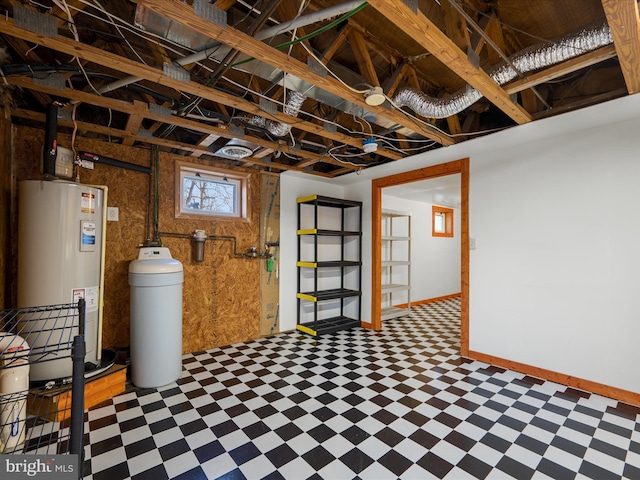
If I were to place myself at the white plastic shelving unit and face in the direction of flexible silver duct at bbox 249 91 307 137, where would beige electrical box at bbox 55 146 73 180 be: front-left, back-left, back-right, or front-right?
front-right

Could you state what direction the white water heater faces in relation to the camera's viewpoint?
facing the viewer and to the right of the viewer

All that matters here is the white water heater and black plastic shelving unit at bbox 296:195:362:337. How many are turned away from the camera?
0

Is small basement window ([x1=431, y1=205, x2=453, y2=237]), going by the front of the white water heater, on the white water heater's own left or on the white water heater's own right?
on the white water heater's own left

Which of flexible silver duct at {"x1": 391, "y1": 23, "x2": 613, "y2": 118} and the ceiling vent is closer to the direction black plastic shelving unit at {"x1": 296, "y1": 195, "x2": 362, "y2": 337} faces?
the flexible silver duct

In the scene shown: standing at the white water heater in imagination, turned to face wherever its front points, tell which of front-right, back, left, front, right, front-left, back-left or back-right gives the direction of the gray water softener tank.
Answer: front-left

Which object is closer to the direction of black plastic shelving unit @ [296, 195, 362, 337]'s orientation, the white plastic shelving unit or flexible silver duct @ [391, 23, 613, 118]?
the flexible silver duct

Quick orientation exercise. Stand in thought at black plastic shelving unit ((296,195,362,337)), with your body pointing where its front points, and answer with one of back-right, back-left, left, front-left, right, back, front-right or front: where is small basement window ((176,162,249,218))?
right

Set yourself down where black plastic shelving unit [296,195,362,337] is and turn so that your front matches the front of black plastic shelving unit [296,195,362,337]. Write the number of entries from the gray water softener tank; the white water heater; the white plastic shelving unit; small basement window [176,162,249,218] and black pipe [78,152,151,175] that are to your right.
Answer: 4

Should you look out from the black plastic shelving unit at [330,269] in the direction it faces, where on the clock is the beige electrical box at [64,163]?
The beige electrical box is roughly at 3 o'clock from the black plastic shelving unit.
